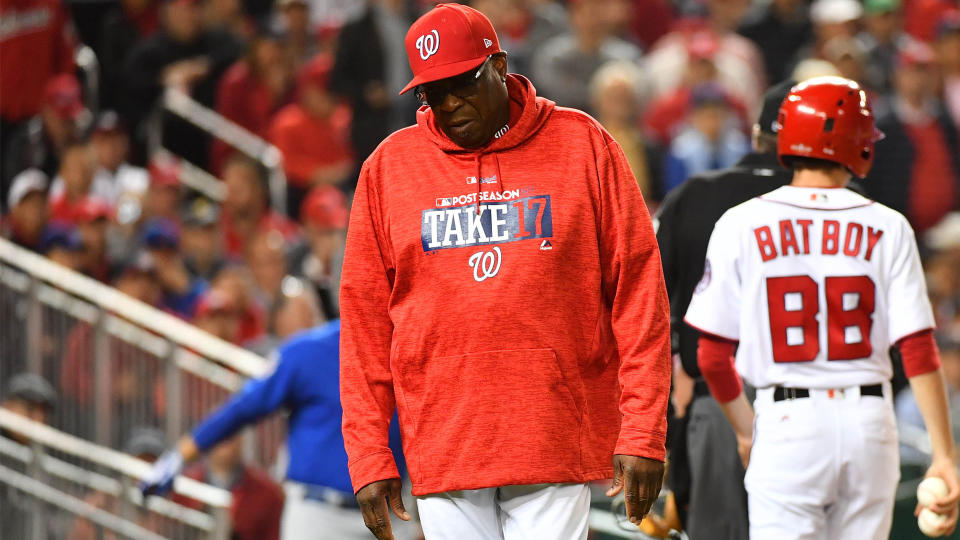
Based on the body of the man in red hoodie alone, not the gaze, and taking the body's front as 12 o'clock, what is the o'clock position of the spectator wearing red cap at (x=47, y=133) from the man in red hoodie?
The spectator wearing red cap is roughly at 5 o'clock from the man in red hoodie.

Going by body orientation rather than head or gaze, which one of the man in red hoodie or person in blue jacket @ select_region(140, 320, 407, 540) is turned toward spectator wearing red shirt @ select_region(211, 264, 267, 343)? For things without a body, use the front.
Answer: the person in blue jacket
